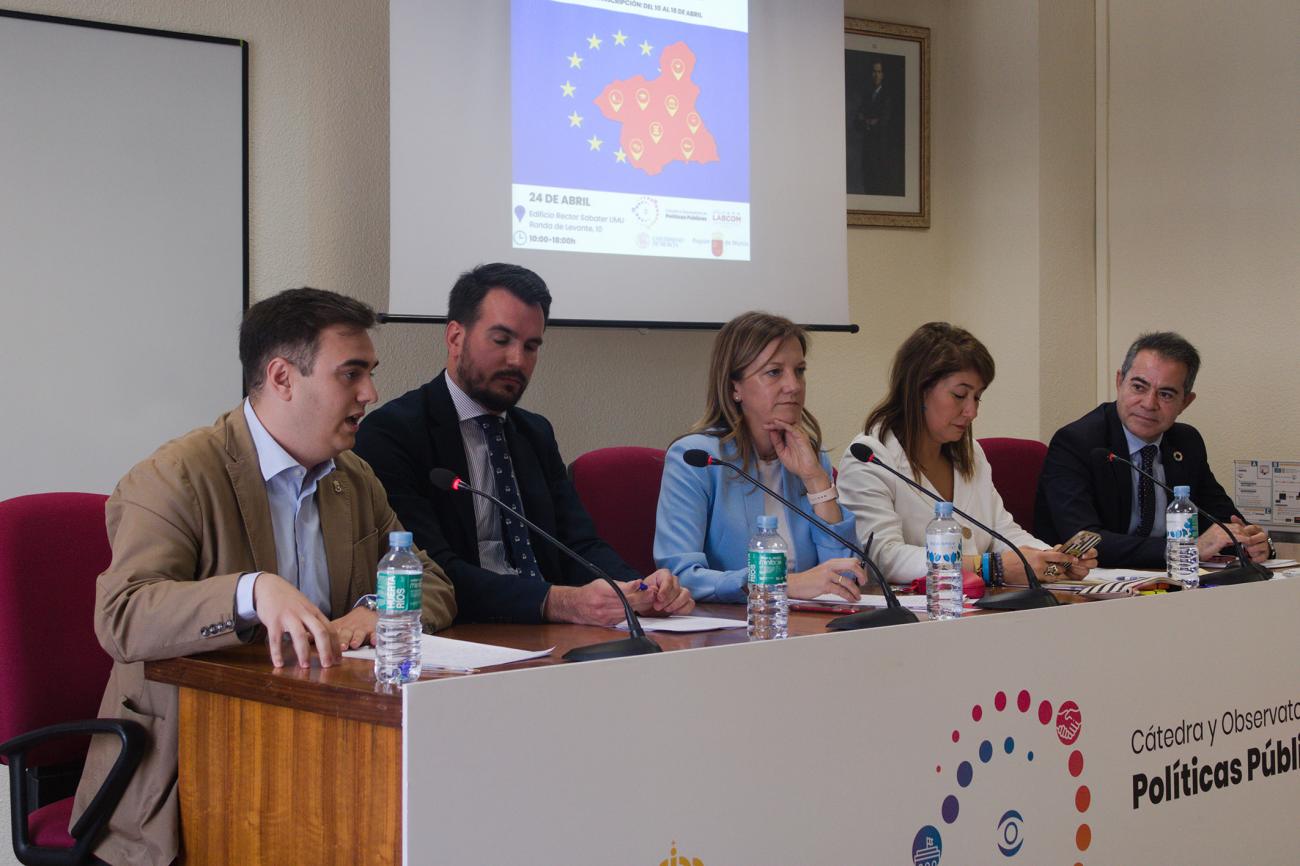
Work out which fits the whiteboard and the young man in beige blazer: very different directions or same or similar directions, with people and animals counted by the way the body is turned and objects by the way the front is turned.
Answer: same or similar directions

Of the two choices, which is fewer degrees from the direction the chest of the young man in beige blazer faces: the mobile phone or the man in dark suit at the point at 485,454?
the mobile phone

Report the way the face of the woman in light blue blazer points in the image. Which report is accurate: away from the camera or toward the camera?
toward the camera

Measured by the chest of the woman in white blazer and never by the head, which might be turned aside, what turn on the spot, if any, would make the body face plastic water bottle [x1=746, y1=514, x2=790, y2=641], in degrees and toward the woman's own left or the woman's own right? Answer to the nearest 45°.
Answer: approximately 45° to the woman's own right

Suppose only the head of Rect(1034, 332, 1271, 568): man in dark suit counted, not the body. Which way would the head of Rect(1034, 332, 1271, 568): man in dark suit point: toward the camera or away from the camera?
toward the camera

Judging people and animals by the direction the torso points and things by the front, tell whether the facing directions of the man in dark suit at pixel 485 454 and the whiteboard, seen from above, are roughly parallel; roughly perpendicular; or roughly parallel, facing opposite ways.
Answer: roughly parallel

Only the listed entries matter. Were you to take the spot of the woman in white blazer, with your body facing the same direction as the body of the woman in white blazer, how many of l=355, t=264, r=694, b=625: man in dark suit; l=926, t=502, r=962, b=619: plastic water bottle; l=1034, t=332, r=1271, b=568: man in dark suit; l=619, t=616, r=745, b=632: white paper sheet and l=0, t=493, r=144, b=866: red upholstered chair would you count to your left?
1

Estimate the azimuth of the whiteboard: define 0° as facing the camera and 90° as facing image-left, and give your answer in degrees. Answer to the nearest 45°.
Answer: approximately 315°

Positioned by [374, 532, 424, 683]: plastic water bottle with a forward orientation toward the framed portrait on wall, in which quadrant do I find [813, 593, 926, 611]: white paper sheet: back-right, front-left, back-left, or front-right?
front-right

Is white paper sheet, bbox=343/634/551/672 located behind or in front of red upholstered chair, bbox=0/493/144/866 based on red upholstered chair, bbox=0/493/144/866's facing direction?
in front

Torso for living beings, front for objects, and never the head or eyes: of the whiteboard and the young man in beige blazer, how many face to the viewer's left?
0
